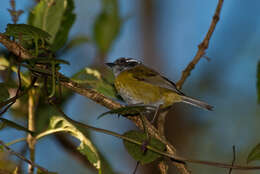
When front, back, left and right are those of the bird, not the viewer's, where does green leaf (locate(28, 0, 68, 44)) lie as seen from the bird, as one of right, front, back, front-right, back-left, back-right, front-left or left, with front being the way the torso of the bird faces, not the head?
front-left

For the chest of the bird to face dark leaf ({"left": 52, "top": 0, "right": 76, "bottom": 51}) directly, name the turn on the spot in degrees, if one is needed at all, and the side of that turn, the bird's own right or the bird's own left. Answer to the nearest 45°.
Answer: approximately 45° to the bird's own left

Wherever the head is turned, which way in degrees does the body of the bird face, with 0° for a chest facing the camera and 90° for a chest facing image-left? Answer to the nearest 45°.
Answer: approximately 90°

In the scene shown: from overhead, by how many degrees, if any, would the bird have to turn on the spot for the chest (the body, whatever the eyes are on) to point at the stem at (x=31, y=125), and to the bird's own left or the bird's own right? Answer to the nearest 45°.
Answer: approximately 45° to the bird's own left
